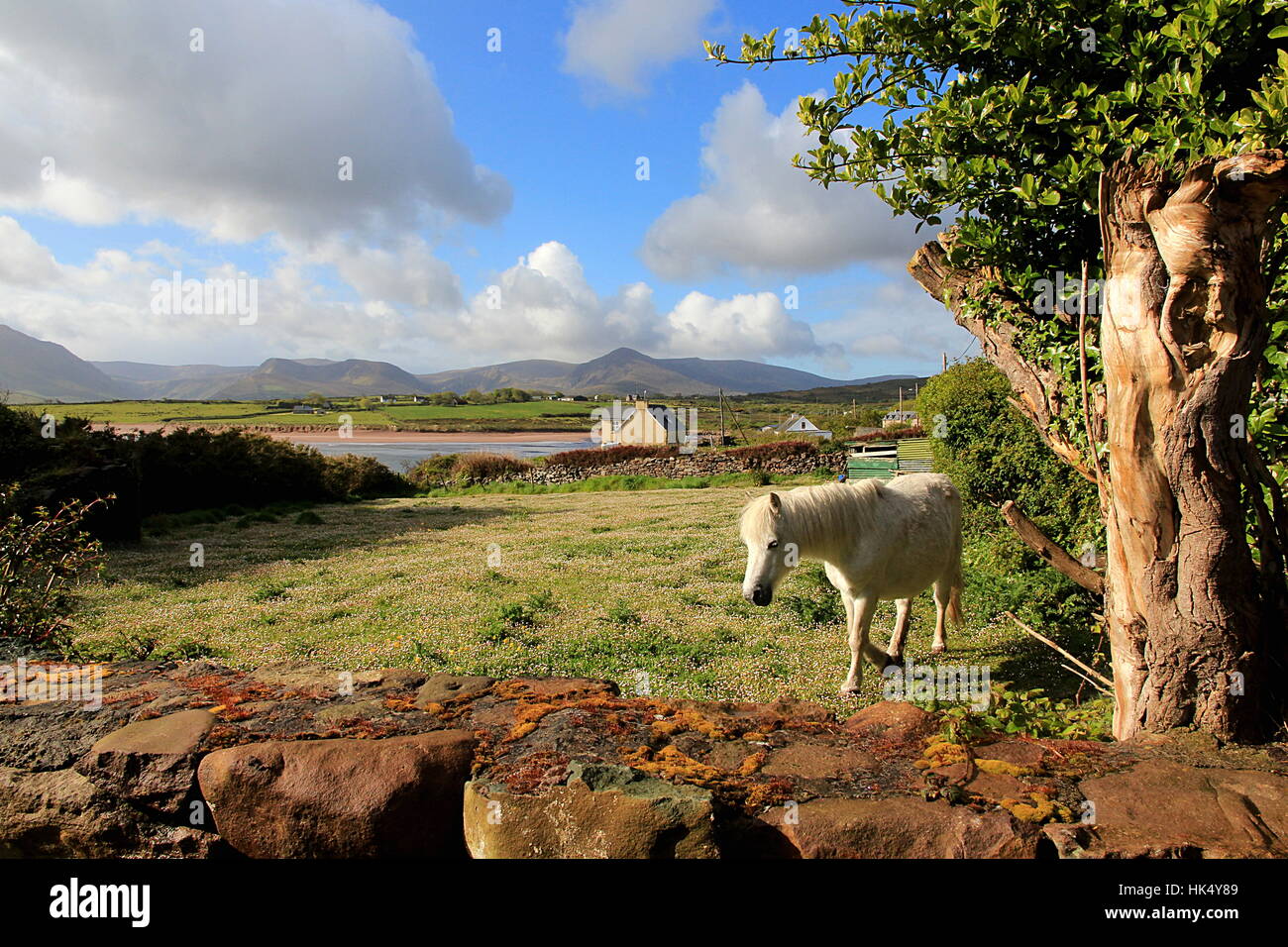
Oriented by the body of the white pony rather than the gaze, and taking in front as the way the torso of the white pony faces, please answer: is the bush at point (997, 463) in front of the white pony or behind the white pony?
behind

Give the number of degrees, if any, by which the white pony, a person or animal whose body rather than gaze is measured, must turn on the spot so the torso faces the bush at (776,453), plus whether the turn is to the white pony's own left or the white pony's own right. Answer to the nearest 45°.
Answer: approximately 135° to the white pony's own right

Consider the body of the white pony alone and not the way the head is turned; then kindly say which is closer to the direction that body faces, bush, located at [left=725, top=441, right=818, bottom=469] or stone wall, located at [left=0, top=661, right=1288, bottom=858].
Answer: the stone wall

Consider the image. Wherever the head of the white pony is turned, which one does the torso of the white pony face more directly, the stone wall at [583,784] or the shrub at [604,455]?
the stone wall

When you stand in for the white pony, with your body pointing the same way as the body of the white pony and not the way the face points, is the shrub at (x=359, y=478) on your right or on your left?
on your right

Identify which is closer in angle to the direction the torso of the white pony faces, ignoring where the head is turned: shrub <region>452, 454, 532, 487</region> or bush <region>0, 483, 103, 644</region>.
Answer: the bush

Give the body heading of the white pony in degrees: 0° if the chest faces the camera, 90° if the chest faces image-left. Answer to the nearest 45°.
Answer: approximately 45°

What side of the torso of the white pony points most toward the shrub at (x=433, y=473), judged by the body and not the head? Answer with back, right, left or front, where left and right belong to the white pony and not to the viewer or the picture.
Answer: right

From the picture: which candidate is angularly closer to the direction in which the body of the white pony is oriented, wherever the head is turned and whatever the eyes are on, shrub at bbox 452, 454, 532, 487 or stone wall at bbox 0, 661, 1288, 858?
the stone wall
